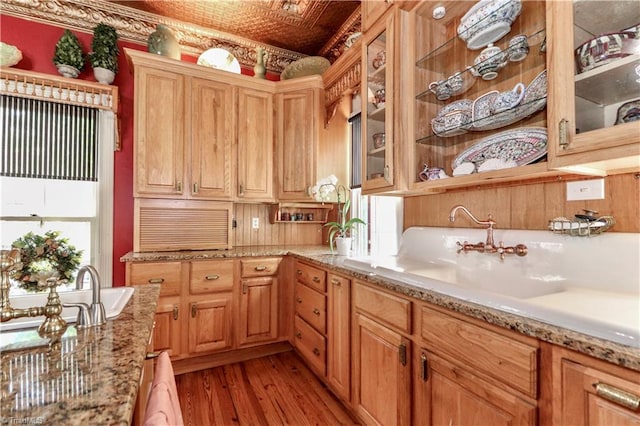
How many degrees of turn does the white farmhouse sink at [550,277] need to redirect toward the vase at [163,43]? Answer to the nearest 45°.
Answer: approximately 45° to its right

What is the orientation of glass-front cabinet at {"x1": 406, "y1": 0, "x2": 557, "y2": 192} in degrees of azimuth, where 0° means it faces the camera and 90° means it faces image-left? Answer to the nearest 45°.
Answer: approximately 45°

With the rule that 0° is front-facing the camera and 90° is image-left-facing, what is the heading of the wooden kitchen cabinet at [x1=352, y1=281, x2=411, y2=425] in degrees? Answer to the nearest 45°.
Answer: approximately 45°

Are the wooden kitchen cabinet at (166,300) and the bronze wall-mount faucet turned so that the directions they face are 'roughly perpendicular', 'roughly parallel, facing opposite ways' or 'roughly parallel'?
roughly perpendicular

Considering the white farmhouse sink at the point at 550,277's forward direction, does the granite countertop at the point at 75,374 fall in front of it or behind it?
in front

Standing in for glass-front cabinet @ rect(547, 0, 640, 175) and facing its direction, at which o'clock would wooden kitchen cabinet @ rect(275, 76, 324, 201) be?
The wooden kitchen cabinet is roughly at 2 o'clock from the glass-front cabinet.

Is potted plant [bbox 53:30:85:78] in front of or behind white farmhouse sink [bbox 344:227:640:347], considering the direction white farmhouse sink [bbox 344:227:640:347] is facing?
in front

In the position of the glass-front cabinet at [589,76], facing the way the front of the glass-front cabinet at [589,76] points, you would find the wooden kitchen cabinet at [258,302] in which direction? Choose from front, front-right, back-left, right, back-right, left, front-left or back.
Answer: front-right

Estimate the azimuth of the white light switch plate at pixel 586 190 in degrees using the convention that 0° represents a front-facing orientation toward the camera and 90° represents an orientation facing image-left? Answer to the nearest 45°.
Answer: approximately 45°
